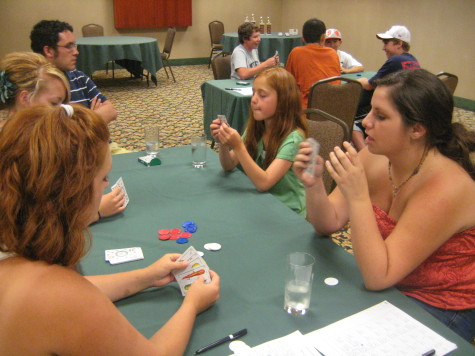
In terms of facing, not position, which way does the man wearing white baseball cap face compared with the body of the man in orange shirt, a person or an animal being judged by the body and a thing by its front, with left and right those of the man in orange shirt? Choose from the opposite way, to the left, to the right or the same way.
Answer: to the left

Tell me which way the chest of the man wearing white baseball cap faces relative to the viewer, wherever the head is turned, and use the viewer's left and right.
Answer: facing to the left of the viewer

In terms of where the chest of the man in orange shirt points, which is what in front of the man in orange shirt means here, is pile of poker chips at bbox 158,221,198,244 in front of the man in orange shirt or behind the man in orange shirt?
behind

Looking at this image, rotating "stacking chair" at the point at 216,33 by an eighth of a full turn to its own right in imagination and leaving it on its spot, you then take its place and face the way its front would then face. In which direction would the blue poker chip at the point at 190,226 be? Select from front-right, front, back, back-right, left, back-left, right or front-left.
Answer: right

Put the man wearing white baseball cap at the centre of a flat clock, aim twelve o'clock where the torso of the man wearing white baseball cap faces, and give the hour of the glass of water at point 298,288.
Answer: The glass of water is roughly at 9 o'clock from the man wearing white baseball cap.

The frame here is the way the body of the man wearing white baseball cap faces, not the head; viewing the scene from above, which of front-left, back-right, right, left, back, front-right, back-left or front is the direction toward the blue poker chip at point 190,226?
left

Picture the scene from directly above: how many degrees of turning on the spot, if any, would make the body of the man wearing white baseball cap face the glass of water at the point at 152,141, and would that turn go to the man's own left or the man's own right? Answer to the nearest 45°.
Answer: approximately 90° to the man's own left

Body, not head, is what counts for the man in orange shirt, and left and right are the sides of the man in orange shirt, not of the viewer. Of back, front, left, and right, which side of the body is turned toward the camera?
back

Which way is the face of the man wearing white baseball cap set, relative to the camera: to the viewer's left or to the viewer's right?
to the viewer's left

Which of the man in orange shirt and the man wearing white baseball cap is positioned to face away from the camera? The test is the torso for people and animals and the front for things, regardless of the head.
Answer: the man in orange shirt

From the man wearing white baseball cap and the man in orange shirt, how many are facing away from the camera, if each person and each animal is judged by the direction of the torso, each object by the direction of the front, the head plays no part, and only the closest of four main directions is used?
1

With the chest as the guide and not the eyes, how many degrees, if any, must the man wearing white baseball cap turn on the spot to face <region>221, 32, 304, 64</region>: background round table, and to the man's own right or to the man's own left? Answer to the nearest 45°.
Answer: approximately 45° to the man's own right
